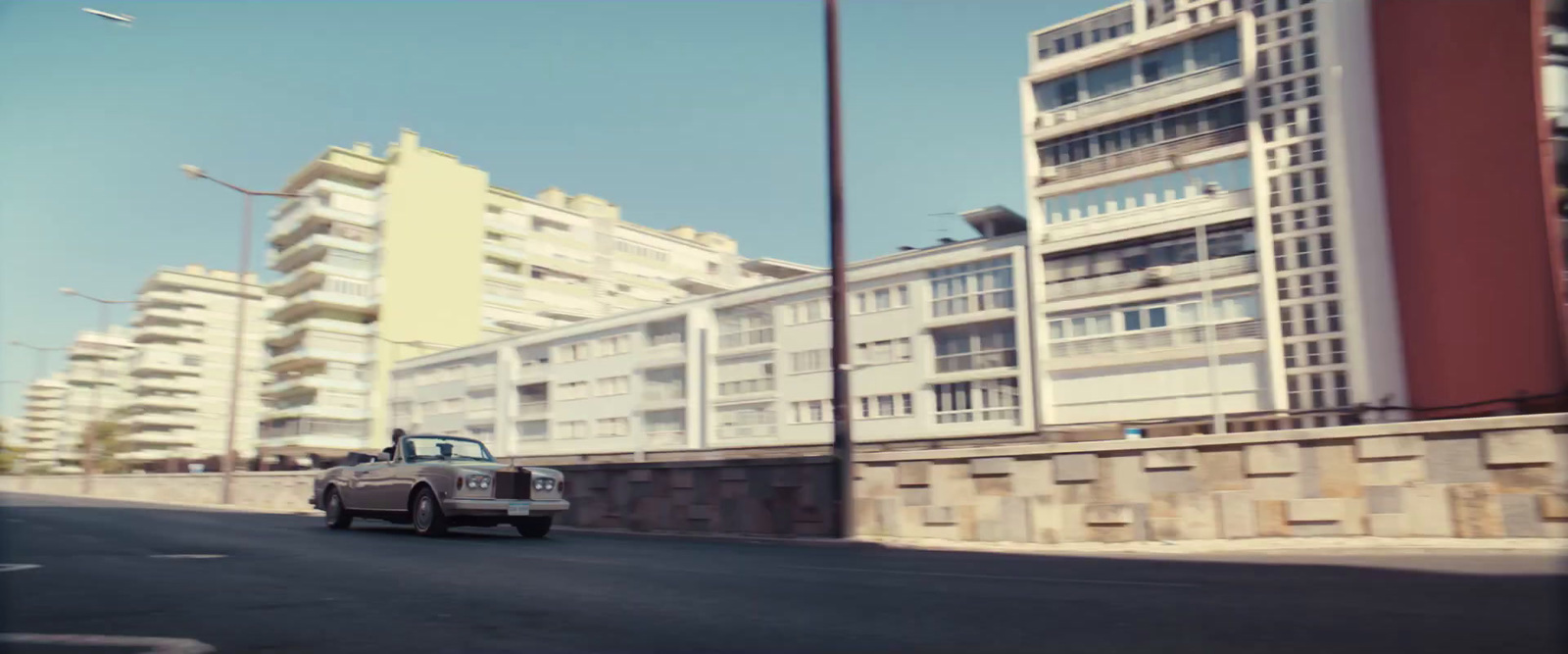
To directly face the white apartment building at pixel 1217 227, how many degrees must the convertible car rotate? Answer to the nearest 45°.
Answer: approximately 90° to its left

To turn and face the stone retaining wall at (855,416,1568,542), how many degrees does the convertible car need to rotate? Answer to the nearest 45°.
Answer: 0° — it already faces it

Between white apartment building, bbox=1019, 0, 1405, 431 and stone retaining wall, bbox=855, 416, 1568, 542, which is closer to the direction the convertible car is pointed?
the stone retaining wall

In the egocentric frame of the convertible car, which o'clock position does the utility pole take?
The utility pole is roughly at 11 o'clock from the convertible car.

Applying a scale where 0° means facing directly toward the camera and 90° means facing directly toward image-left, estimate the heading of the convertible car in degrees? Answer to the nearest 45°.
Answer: approximately 315°
